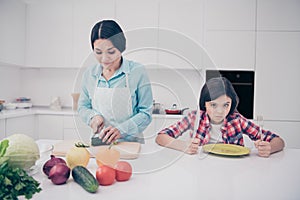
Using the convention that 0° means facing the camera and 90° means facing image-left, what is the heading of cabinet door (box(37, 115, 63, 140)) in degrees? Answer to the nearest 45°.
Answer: approximately 0°

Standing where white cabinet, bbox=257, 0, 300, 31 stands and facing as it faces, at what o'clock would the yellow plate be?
The yellow plate is roughly at 12 o'clock from the white cabinet.

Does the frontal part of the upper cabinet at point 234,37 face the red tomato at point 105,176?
yes

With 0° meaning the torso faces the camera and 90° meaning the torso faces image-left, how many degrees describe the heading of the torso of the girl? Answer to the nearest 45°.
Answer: approximately 0°

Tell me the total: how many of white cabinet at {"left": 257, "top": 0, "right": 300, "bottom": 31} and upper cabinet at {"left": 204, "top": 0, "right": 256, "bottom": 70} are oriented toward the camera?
2

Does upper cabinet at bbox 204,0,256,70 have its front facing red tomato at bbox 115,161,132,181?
yes

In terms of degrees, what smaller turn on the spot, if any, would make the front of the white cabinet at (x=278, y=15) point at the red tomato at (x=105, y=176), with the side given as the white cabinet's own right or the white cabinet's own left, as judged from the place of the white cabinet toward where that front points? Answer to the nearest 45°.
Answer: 0° — it already faces it

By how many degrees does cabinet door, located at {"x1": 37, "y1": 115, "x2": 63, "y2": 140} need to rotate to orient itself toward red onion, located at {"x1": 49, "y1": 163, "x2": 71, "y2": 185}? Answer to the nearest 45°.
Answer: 0° — it already faces it
